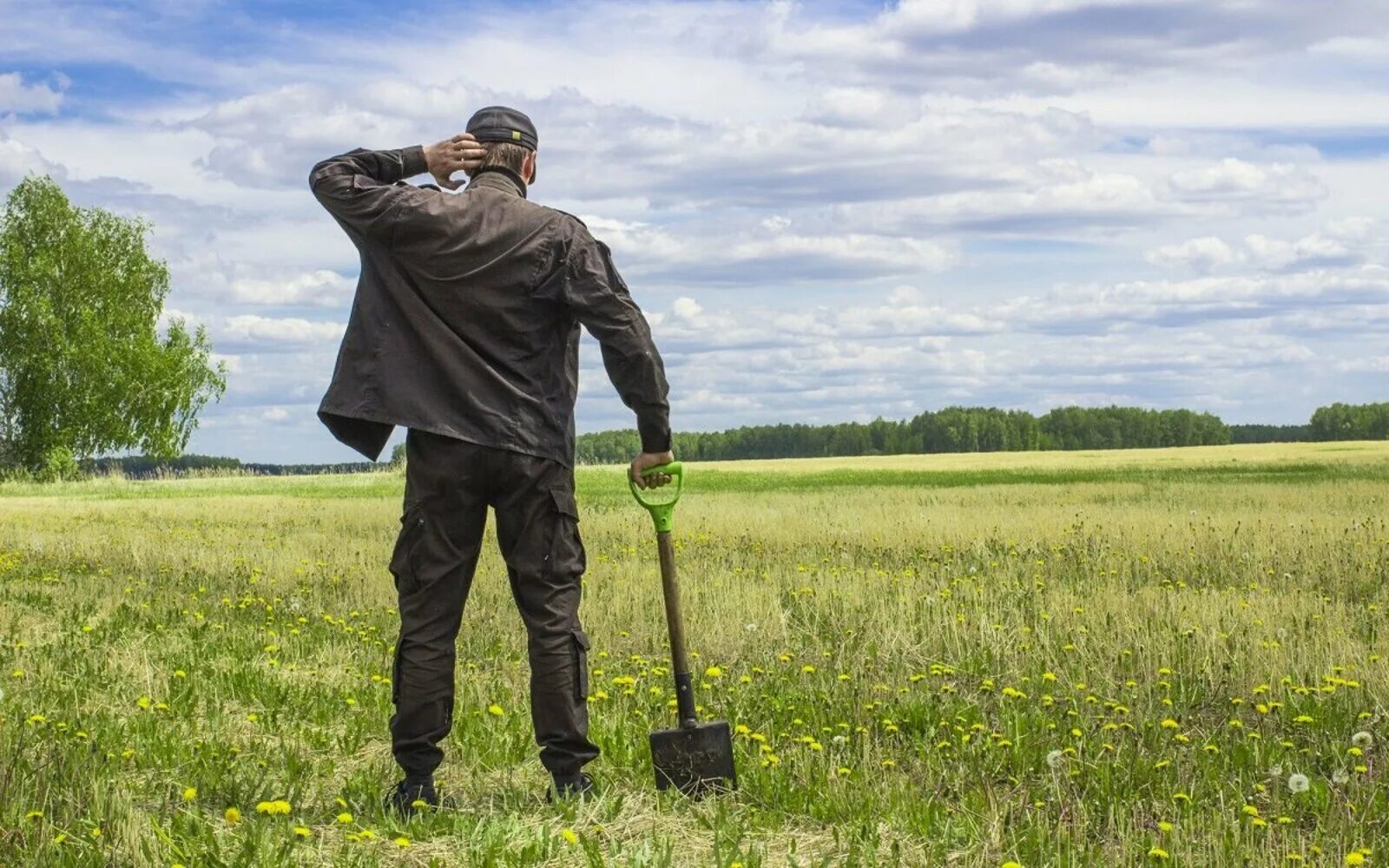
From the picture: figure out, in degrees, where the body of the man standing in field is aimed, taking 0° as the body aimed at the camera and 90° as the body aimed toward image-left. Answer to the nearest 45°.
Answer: approximately 180°
